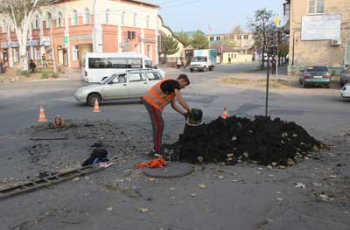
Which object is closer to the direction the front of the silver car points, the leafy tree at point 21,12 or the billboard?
the leafy tree

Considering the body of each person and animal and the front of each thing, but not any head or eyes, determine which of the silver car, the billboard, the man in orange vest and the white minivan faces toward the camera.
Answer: the billboard

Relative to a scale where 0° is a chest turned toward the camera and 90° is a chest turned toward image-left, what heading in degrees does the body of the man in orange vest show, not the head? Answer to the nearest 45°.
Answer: approximately 270°

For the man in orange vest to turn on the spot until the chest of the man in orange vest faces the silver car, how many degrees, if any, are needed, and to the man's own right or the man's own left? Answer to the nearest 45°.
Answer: approximately 90° to the man's own left

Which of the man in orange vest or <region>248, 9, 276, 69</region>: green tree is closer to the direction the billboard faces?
the man in orange vest

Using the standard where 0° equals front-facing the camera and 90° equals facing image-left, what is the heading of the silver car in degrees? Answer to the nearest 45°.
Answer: approximately 90°

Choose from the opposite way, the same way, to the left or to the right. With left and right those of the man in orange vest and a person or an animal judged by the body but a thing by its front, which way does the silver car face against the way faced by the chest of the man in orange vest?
the opposite way

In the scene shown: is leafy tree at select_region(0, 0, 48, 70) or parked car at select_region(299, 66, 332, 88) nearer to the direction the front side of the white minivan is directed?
the parked car
